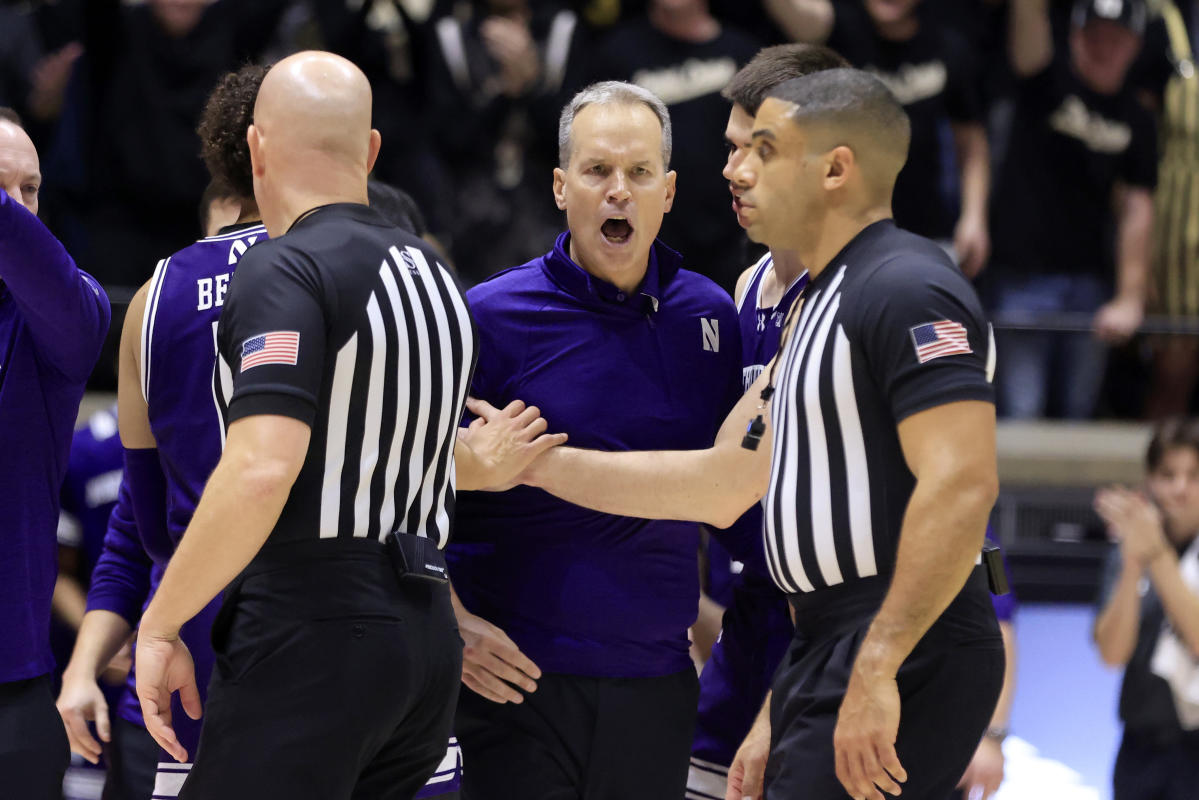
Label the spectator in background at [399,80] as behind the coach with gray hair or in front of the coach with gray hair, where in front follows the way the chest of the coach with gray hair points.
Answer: behind

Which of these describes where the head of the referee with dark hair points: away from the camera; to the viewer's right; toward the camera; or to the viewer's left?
to the viewer's left

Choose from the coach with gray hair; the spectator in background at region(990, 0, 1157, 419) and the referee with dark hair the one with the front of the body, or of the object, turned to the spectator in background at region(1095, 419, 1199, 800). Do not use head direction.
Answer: the spectator in background at region(990, 0, 1157, 419)

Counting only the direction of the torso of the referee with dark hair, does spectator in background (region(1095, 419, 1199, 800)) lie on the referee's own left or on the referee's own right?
on the referee's own right

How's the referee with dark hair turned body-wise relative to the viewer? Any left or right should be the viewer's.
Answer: facing to the left of the viewer

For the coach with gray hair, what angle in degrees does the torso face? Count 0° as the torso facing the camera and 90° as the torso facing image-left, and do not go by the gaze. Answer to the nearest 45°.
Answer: approximately 0°

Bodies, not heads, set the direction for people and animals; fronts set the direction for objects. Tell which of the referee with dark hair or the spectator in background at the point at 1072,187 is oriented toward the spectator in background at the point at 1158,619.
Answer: the spectator in background at the point at 1072,187

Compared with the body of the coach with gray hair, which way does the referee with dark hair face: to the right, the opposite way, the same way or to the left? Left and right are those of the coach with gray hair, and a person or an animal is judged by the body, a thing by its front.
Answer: to the right

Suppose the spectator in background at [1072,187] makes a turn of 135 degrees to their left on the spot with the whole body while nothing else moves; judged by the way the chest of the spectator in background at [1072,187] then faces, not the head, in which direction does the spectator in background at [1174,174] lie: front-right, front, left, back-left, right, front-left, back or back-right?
front
